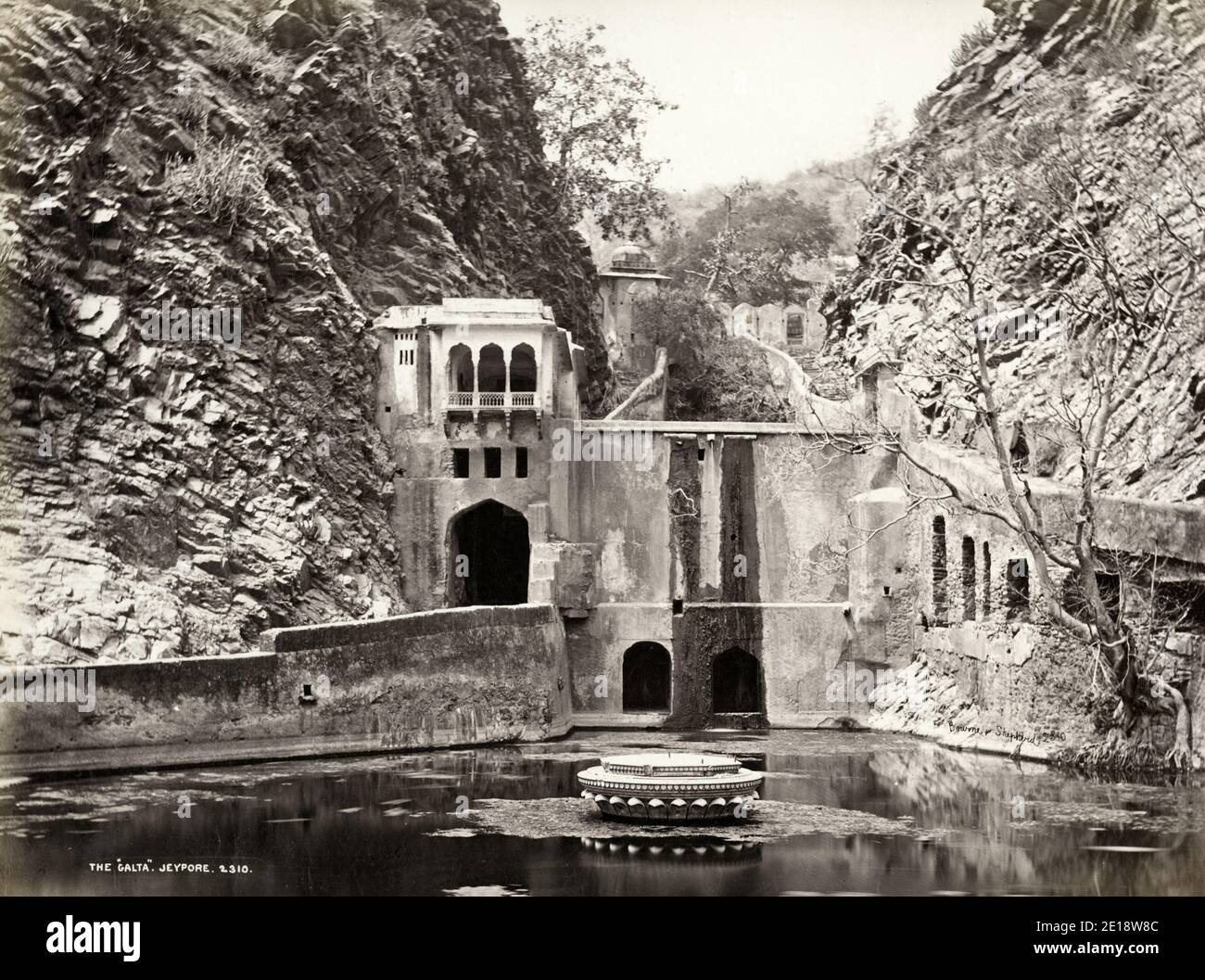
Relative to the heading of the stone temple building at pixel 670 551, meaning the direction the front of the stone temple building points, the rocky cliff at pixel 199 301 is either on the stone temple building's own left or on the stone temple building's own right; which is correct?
on the stone temple building's own right

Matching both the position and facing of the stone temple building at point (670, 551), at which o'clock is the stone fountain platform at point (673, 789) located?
The stone fountain platform is roughly at 12 o'clock from the stone temple building.

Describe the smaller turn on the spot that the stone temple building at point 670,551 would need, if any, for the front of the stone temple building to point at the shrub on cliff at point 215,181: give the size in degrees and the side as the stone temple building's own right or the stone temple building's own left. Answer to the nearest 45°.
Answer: approximately 90° to the stone temple building's own right

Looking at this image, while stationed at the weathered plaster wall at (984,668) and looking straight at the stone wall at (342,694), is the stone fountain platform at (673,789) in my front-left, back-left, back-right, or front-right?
front-left

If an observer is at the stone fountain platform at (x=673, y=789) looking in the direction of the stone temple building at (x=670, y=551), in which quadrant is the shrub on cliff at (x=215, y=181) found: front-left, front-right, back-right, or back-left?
front-left

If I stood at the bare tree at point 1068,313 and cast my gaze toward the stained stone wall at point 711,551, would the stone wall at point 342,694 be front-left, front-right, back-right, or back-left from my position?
front-left

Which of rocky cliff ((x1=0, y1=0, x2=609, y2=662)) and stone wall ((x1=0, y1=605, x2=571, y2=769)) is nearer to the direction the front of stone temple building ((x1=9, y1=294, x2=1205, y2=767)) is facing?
the stone wall

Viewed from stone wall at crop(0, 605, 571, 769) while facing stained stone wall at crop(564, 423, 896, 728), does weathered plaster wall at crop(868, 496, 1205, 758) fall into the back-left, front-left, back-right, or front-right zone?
front-right

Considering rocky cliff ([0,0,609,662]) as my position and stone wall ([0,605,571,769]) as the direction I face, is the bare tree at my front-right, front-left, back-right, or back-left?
front-left

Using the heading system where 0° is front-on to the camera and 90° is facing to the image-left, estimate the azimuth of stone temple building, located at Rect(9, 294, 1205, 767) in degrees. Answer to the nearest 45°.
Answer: approximately 0°

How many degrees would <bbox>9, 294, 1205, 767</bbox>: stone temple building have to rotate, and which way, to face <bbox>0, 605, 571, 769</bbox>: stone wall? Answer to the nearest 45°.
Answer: approximately 45° to its right
